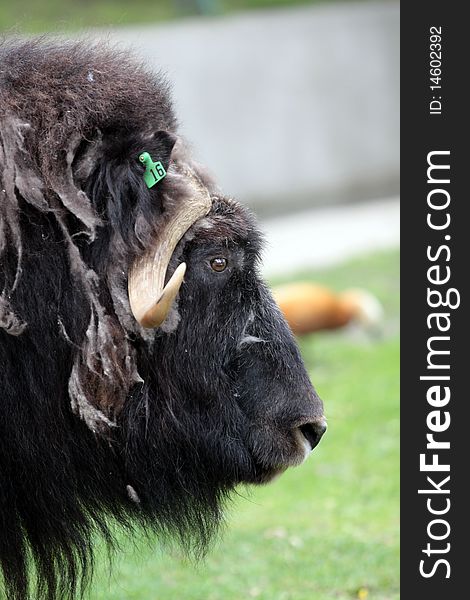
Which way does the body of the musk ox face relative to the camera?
to the viewer's right

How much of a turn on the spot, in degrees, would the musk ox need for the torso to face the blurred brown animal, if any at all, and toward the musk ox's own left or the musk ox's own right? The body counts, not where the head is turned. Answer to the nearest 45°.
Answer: approximately 90° to the musk ox's own left
